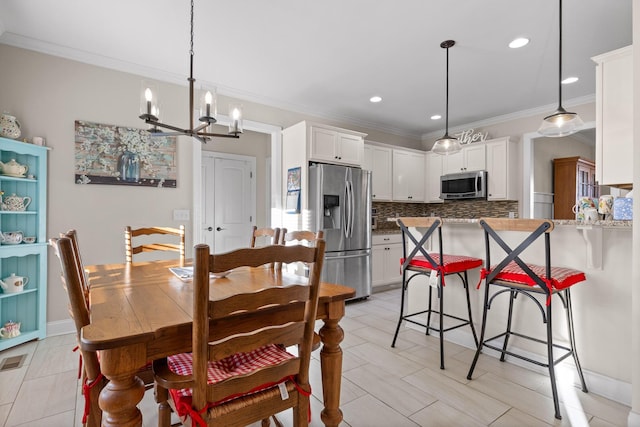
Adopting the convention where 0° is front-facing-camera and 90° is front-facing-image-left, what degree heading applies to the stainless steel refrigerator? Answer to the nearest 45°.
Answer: approximately 315°

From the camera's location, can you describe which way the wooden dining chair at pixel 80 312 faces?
facing to the right of the viewer

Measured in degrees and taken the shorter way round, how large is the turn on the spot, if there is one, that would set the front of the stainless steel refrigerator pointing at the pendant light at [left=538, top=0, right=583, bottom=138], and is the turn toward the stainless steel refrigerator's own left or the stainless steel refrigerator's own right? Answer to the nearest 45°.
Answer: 0° — it already faces it

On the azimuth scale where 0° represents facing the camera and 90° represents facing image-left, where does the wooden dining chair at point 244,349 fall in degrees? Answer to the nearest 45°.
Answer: approximately 135°

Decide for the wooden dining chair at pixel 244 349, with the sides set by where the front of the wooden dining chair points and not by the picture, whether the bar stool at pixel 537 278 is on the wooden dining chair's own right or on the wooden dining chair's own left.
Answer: on the wooden dining chair's own right

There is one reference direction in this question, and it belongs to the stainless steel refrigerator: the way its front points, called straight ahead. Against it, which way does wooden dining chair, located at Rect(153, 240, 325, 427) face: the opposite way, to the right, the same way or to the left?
the opposite way

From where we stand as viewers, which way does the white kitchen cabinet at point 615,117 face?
facing to the left of the viewer

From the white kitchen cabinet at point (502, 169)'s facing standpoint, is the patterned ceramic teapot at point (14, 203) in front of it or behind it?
in front

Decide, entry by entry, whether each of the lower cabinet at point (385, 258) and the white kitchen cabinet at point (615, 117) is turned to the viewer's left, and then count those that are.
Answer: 1

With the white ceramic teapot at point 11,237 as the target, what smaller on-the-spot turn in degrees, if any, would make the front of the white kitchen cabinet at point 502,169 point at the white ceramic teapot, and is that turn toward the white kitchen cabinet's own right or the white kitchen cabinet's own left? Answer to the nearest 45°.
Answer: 0° — it already faces it

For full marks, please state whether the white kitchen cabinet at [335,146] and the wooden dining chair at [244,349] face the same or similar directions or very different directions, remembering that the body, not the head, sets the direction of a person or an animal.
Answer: very different directions

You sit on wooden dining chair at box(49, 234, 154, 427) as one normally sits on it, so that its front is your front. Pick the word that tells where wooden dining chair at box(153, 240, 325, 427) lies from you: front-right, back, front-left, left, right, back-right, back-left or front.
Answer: front-right

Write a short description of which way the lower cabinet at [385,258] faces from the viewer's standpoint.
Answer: facing the viewer and to the right of the viewer
